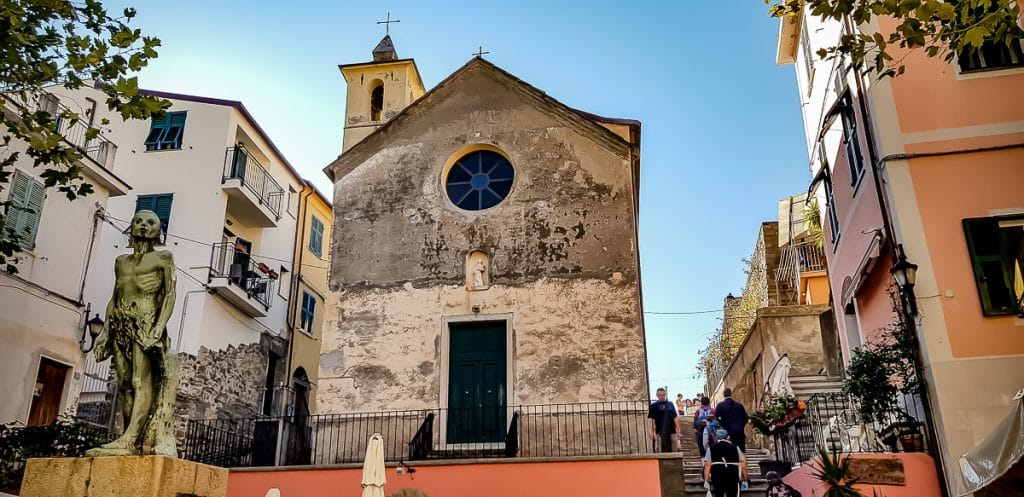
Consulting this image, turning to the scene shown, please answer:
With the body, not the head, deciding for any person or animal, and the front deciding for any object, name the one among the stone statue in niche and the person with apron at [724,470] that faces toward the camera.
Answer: the stone statue in niche

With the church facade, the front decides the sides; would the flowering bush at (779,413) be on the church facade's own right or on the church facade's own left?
on the church facade's own left

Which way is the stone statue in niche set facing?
toward the camera

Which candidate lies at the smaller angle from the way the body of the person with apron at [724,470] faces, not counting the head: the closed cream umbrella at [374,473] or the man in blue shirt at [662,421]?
the man in blue shirt

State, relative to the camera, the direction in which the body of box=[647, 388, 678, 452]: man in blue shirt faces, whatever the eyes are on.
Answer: toward the camera

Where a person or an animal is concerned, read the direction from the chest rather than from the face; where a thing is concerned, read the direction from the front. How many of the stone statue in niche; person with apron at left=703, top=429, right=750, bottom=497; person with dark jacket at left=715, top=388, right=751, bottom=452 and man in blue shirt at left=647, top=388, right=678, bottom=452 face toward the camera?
2

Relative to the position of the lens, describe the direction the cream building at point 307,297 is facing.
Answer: facing the viewer and to the right of the viewer

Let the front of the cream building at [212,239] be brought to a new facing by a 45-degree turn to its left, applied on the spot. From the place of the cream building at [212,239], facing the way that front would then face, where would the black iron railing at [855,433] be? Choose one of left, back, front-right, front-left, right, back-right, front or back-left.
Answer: front-right

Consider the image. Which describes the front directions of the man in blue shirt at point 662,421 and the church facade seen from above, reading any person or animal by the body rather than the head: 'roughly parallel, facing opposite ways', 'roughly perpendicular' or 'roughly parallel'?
roughly parallel

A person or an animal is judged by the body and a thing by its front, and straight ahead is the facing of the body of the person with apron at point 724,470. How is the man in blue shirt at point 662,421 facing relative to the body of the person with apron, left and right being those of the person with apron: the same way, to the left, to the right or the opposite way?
the opposite way

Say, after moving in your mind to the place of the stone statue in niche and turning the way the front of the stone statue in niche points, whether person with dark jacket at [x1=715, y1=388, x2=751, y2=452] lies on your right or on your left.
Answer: on your left

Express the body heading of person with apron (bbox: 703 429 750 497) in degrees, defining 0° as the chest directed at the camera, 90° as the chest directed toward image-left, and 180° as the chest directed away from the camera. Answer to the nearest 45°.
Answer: approximately 180°

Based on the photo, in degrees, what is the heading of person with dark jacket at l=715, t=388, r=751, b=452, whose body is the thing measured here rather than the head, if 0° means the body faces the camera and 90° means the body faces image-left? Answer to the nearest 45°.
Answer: approximately 180°

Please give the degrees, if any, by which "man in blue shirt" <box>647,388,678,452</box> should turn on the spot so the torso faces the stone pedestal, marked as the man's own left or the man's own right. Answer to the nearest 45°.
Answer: approximately 45° to the man's own right
